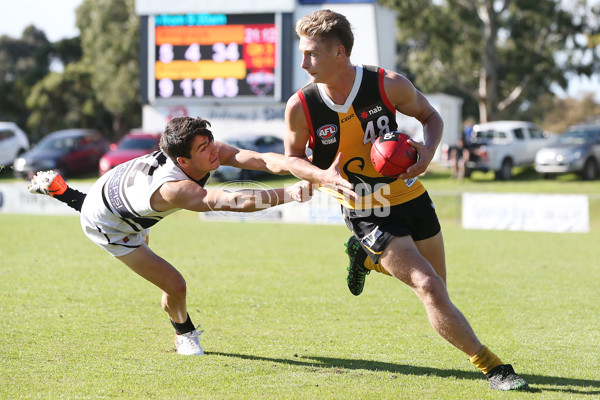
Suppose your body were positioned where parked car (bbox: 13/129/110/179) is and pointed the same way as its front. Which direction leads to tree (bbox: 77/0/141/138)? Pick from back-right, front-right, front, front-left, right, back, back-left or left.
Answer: back-right

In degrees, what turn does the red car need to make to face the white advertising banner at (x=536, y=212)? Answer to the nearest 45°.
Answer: approximately 90° to its left

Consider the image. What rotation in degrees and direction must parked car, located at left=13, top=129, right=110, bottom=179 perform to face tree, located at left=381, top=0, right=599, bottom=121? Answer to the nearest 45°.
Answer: approximately 135° to its left

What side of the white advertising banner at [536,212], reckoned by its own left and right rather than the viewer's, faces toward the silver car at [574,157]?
back

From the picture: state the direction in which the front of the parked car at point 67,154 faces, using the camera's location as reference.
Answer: facing the viewer and to the left of the viewer

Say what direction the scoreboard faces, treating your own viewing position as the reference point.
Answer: facing the viewer

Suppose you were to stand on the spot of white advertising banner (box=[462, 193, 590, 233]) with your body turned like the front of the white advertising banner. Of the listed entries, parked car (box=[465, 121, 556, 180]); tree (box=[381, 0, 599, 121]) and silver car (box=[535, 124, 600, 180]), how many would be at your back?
3

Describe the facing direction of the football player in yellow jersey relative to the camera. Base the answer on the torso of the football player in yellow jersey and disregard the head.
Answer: toward the camera
